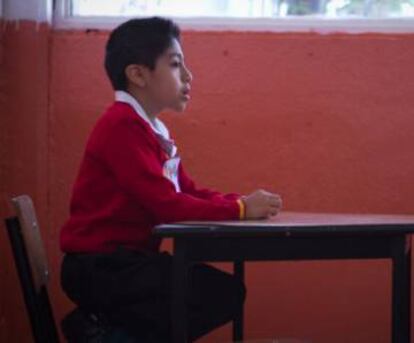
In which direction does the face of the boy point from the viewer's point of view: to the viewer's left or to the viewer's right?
to the viewer's right

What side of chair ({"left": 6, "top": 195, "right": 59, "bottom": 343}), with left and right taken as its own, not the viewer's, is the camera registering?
right

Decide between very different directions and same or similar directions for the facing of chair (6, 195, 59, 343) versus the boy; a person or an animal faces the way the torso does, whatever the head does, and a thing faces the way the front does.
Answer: same or similar directions

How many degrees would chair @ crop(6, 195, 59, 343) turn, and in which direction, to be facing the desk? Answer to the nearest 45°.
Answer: approximately 45° to its right

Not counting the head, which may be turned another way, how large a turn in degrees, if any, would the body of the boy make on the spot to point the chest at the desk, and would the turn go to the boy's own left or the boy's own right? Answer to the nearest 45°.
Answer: approximately 45° to the boy's own right

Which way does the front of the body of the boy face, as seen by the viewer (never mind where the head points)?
to the viewer's right

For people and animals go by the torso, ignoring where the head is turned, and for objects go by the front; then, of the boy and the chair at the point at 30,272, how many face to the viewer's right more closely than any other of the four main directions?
2
